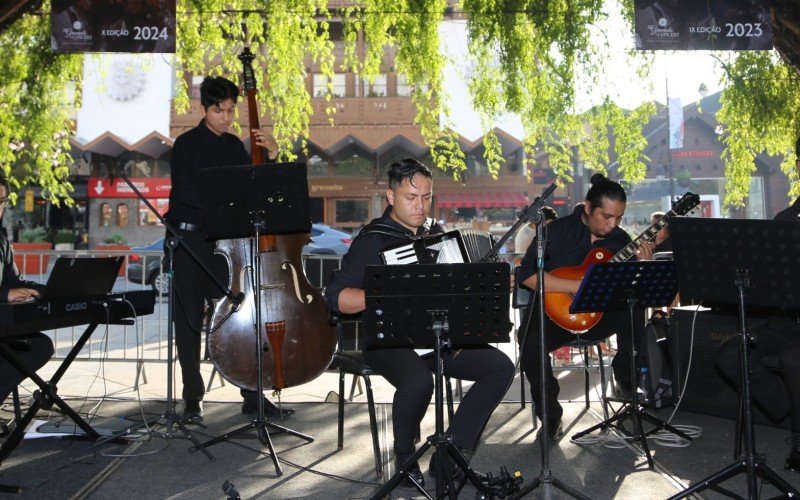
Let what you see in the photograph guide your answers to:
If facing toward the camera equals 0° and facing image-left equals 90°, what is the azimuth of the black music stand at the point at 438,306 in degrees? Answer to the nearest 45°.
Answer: approximately 180°

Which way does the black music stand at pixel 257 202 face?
away from the camera

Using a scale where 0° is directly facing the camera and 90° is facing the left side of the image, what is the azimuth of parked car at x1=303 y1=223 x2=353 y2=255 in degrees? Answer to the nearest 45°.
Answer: approximately 90°

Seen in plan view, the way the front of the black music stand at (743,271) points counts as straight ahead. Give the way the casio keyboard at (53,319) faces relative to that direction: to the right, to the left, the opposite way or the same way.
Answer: to the left

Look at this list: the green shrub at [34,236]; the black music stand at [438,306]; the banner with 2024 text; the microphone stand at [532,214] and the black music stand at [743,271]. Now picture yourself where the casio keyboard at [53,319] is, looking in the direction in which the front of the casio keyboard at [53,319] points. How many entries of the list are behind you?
3

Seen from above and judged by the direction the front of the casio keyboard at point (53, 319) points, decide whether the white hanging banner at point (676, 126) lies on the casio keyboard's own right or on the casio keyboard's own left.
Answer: on the casio keyboard's own right

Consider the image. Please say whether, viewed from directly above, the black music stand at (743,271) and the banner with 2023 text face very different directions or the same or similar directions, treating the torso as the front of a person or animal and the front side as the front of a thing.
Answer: very different directions

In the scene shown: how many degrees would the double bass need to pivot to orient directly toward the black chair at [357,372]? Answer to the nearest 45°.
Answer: approximately 45° to its left

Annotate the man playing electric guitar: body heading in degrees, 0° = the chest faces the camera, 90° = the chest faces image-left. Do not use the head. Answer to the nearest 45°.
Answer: approximately 315°

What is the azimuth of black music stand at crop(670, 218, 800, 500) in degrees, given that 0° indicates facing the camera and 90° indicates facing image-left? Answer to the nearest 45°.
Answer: approximately 180°
